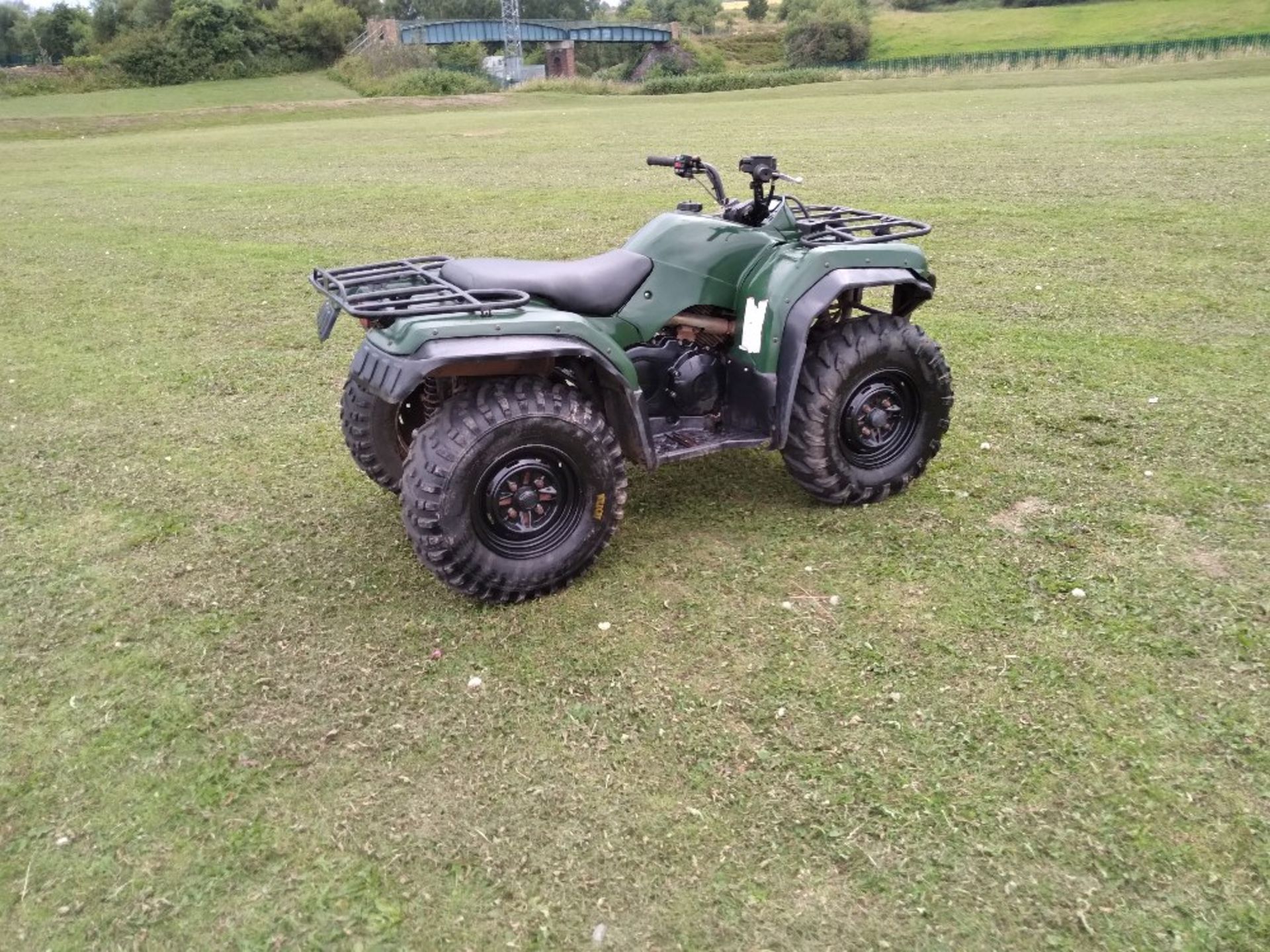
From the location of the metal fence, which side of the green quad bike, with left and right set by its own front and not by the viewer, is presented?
front

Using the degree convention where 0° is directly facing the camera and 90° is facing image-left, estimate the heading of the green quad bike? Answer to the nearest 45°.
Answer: approximately 225°
